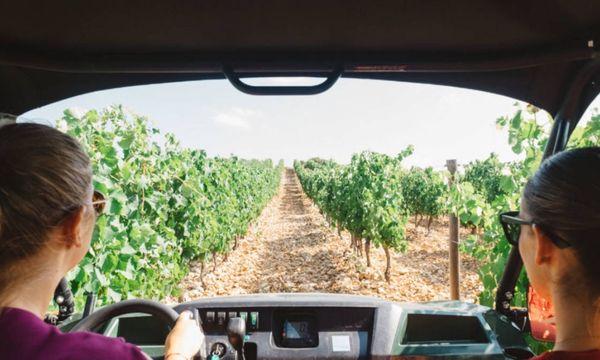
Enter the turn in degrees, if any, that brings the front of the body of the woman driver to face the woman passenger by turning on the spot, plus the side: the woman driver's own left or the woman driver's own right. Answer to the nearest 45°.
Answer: approximately 45° to the woman driver's own right

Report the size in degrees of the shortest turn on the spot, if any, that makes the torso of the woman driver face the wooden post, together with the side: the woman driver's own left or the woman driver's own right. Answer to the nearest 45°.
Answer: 0° — they already face it

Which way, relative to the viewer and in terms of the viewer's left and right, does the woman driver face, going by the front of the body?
facing away from the viewer and to the right of the viewer

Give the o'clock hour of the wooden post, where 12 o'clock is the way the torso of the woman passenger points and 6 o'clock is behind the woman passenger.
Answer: The wooden post is roughly at 1 o'clock from the woman passenger.

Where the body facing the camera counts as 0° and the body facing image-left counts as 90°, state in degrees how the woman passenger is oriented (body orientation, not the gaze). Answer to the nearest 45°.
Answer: approximately 135°

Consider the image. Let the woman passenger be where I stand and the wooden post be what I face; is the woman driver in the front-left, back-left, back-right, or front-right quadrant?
back-left

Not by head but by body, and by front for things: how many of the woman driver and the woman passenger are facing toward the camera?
0

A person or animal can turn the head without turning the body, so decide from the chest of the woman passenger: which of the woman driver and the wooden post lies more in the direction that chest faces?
the wooden post

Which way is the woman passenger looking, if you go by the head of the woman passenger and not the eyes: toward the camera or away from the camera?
away from the camera
